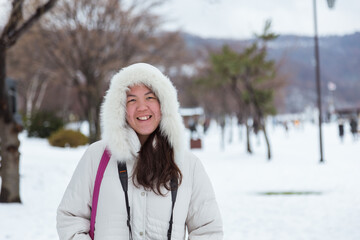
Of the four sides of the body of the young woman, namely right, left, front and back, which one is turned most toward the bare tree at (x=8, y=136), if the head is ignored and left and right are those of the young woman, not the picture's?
back

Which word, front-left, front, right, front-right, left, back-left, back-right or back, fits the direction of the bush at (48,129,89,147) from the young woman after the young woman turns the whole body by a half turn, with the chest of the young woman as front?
front

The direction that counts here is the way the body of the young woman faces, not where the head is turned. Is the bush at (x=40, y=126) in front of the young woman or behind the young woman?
behind

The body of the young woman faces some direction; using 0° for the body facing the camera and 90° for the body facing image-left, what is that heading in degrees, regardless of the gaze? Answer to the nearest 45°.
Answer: approximately 0°

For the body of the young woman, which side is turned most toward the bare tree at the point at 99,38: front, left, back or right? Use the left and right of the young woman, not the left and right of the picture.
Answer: back

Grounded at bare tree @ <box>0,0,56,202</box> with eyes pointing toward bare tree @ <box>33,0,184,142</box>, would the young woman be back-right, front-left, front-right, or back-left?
back-right
